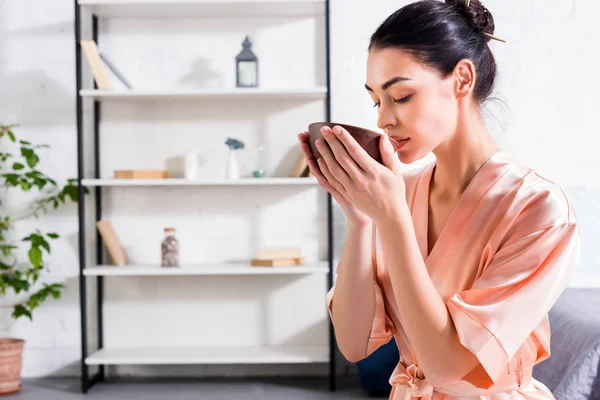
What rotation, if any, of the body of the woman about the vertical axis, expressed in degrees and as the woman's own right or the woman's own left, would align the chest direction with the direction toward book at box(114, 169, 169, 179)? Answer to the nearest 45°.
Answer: approximately 90° to the woman's own right

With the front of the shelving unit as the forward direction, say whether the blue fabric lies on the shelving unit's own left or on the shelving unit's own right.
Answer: on the shelving unit's own left

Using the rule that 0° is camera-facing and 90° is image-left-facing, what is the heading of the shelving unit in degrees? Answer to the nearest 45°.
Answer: approximately 0°

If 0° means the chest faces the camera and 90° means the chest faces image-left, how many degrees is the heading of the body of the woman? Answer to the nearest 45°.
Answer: approximately 45°

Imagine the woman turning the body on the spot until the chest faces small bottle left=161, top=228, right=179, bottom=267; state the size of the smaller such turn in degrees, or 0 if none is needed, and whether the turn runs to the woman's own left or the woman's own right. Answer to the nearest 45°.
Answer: approximately 90° to the woman's own right

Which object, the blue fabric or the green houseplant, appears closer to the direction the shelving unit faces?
the blue fabric

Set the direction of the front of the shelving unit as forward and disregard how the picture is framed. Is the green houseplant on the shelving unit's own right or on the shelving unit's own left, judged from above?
on the shelving unit's own right

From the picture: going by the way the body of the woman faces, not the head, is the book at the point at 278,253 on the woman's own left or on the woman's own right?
on the woman's own right

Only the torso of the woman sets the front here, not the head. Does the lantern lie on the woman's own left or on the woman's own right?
on the woman's own right

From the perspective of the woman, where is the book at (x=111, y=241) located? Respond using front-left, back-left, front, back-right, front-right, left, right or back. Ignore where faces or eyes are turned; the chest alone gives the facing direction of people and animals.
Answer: right

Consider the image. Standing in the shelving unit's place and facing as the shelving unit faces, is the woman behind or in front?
in front
